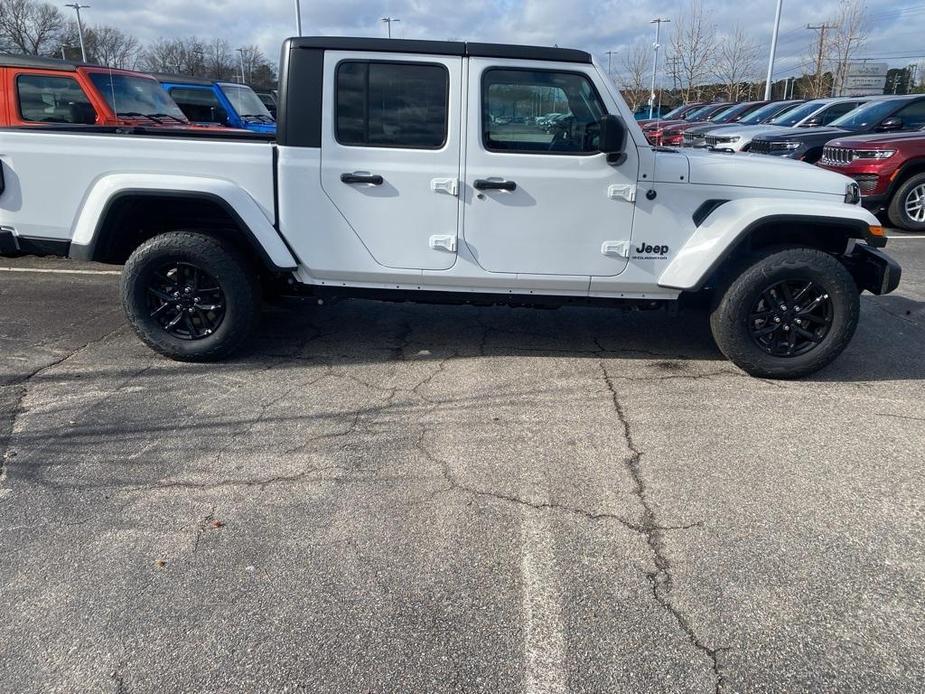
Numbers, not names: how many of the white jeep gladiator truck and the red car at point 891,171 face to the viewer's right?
1

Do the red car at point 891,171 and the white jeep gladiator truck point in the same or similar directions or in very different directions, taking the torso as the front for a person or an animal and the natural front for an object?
very different directions

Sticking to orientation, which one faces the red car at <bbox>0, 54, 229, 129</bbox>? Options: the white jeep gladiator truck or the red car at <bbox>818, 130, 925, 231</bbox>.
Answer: the red car at <bbox>818, 130, 925, 231</bbox>

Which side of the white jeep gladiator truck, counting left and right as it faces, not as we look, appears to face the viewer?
right

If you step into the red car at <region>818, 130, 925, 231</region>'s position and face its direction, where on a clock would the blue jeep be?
The blue jeep is roughly at 1 o'clock from the red car.

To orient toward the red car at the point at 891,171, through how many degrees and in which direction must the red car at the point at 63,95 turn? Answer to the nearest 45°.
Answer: approximately 45° to its left

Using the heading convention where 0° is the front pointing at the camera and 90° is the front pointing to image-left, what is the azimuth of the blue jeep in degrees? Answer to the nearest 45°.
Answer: approximately 315°

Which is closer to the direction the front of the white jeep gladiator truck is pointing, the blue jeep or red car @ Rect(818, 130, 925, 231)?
the red car

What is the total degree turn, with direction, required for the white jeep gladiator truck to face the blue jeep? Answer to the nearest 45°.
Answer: approximately 135° to its left
